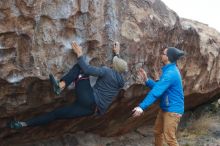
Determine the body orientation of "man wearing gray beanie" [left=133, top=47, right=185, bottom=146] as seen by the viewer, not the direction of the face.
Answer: to the viewer's left

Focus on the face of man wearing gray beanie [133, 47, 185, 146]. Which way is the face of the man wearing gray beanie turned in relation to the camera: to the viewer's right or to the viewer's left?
to the viewer's left

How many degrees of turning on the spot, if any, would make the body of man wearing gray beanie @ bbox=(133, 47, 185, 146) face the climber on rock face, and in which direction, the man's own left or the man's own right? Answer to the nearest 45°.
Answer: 0° — they already face them
